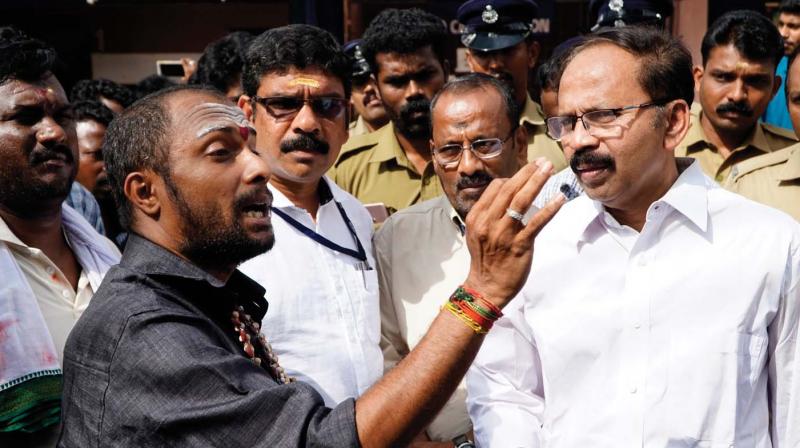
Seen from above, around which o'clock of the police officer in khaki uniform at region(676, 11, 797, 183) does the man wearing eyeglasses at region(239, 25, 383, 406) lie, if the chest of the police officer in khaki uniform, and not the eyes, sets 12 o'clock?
The man wearing eyeglasses is roughly at 1 o'clock from the police officer in khaki uniform.

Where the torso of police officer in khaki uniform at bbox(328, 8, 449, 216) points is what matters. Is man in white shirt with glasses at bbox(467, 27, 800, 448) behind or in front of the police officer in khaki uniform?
in front

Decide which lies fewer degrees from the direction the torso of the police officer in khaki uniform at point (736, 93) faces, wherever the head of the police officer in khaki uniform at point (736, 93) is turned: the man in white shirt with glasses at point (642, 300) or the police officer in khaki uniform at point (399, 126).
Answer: the man in white shirt with glasses

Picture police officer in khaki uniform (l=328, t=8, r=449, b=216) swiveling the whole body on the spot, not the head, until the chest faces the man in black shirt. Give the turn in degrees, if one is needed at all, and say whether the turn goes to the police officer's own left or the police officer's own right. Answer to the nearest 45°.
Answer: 0° — they already face them

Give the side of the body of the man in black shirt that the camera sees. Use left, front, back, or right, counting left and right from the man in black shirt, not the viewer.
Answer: right

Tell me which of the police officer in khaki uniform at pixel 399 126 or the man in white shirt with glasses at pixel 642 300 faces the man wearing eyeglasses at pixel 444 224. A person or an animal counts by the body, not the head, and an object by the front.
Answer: the police officer in khaki uniform

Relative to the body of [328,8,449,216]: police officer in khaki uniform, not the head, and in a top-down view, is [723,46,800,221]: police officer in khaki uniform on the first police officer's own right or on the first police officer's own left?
on the first police officer's own left

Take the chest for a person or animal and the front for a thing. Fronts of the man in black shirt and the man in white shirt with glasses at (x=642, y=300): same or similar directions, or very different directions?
very different directions

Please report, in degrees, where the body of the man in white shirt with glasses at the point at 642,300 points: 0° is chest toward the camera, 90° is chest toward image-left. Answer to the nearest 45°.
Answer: approximately 45°

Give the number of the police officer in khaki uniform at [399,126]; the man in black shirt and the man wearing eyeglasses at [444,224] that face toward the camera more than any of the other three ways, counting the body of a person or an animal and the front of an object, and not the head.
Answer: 2
